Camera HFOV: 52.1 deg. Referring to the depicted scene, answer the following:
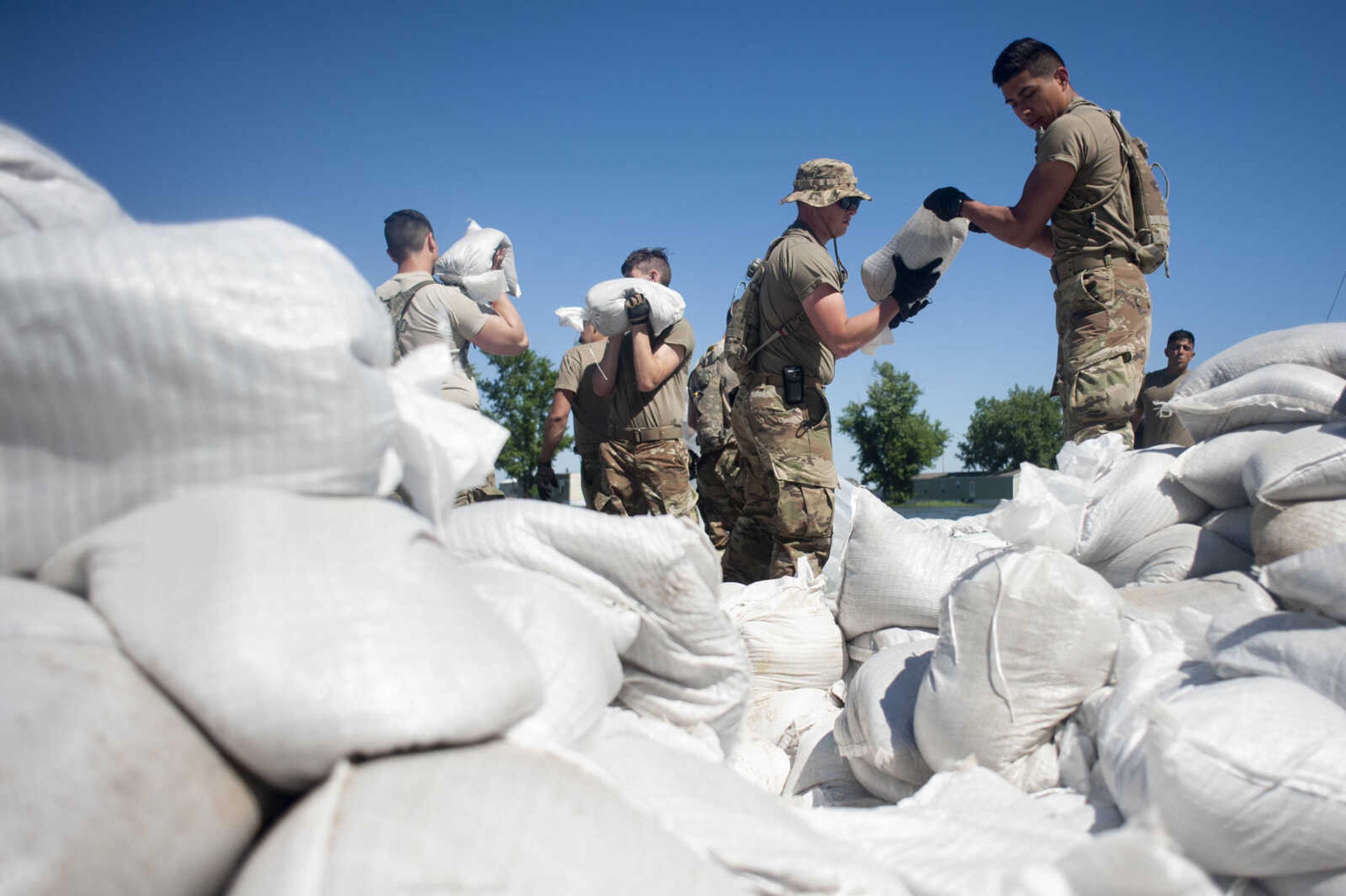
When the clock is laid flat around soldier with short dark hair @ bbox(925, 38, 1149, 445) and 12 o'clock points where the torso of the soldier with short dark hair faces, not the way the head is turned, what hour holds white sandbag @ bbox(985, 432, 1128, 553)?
The white sandbag is roughly at 9 o'clock from the soldier with short dark hair.

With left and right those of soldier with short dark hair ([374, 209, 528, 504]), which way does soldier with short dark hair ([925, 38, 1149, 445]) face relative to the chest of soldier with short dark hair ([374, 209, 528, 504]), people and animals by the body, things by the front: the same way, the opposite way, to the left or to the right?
to the left

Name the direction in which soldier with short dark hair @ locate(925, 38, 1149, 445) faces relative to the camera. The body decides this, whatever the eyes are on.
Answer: to the viewer's left

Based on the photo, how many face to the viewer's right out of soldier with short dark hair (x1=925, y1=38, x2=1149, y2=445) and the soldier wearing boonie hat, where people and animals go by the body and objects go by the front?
1

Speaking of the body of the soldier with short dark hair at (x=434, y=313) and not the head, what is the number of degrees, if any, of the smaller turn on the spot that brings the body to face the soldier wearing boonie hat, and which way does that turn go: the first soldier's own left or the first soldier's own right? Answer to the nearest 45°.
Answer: approximately 45° to the first soldier's own right

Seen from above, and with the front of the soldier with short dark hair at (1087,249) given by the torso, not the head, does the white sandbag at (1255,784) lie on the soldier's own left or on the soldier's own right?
on the soldier's own left

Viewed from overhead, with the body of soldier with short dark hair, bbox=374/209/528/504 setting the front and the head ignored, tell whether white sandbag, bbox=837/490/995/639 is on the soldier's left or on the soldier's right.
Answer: on the soldier's right

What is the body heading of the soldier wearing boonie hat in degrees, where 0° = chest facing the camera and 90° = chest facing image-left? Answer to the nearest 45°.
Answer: approximately 270°

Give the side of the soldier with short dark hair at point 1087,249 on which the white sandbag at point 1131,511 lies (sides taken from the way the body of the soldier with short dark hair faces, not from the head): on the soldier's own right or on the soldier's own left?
on the soldier's own left

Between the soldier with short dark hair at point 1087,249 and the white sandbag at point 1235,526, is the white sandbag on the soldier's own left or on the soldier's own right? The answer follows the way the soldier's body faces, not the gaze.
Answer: on the soldier's own left

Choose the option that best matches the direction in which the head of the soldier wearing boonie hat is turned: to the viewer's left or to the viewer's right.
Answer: to the viewer's right
